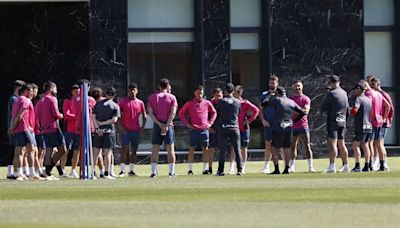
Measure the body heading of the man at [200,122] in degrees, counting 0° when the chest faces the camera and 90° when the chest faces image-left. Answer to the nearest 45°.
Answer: approximately 0°

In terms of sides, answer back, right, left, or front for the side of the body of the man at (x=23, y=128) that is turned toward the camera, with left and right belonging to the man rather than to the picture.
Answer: right

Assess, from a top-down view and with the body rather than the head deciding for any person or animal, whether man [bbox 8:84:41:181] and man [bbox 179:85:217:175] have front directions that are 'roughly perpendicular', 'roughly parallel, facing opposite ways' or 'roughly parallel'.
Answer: roughly perpendicular

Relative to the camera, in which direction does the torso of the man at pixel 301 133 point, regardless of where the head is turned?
toward the camera

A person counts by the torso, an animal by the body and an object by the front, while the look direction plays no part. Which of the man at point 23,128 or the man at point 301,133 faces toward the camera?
the man at point 301,133

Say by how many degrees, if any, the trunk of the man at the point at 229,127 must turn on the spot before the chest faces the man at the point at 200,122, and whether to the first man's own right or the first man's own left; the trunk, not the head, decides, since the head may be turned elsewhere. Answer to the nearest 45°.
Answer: approximately 45° to the first man's own left

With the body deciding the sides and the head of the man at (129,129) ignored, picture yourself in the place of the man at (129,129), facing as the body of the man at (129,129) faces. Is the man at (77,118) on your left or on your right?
on your right

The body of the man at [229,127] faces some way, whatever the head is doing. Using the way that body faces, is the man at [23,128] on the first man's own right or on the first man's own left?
on the first man's own left

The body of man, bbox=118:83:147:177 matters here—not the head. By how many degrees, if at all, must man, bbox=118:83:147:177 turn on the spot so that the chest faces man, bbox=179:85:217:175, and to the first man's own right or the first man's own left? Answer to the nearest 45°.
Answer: approximately 90° to the first man's own left

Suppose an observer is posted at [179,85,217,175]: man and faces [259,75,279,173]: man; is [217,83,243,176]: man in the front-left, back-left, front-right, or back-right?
front-right

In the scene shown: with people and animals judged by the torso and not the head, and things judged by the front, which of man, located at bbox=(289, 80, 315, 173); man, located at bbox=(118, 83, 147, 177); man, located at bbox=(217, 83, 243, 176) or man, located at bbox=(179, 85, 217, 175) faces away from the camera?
man, located at bbox=(217, 83, 243, 176)

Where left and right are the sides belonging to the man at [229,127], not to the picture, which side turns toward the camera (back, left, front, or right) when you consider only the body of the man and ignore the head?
back
